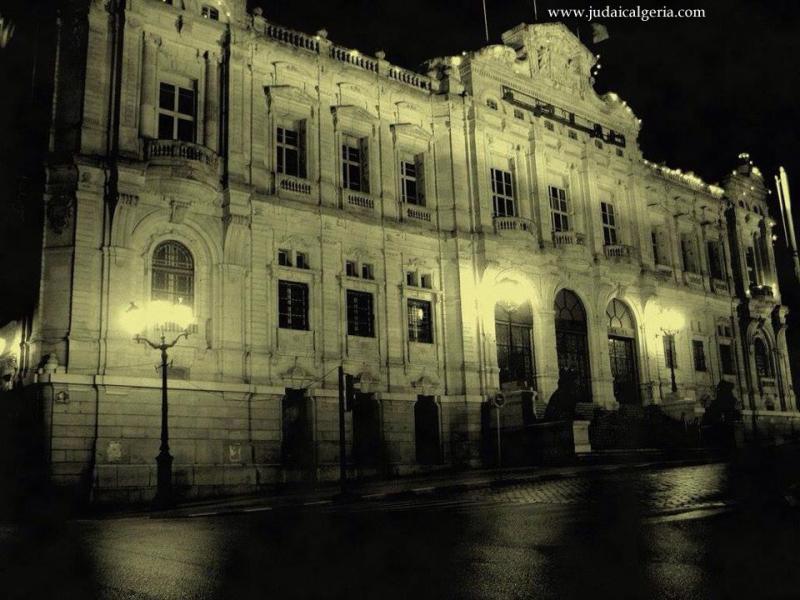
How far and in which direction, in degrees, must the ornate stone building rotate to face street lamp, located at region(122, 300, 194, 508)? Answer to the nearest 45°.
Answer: approximately 90° to its right

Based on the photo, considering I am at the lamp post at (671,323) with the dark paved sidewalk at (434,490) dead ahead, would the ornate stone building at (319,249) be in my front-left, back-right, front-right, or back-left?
front-right

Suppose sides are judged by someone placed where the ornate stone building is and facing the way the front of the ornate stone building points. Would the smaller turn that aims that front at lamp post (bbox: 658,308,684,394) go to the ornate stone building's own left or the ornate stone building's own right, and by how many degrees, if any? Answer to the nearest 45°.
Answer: approximately 90° to the ornate stone building's own left

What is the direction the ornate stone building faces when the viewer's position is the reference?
facing the viewer and to the right of the viewer
